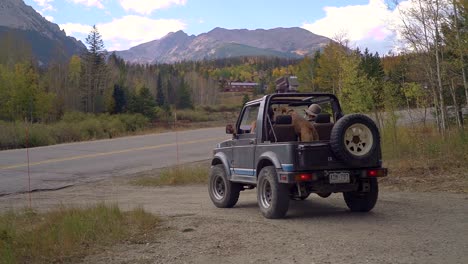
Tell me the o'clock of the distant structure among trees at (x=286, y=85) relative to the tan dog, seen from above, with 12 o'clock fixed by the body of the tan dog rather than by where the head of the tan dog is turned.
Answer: The distant structure among trees is roughly at 1 o'clock from the tan dog.

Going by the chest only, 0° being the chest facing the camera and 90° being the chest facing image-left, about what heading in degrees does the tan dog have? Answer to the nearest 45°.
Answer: approximately 135°

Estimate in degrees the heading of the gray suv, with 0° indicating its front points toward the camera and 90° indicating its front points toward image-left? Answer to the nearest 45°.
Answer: approximately 135°

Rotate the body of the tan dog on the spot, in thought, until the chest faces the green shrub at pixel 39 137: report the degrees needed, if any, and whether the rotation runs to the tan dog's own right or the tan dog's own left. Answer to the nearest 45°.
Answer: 0° — it already faces it

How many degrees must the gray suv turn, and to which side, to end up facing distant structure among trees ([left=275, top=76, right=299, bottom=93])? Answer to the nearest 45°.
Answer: approximately 45° to its right
